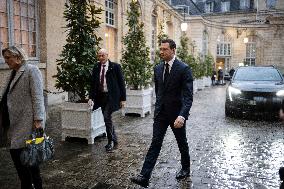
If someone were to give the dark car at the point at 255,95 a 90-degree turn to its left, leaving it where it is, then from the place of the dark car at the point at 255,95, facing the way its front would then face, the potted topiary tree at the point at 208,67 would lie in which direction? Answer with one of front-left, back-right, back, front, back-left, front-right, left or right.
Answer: left

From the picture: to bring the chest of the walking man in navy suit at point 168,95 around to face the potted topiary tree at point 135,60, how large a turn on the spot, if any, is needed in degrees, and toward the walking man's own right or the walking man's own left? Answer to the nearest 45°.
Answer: approximately 135° to the walking man's own right

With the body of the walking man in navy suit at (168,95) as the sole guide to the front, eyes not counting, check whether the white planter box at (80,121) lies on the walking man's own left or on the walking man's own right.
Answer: on the walking man's own right

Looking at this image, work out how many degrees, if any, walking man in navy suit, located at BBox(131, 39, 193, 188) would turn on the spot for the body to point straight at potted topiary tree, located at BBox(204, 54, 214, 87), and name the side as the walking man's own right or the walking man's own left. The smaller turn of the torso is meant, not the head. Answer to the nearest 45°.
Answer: approximately 135° to the walking man's own right

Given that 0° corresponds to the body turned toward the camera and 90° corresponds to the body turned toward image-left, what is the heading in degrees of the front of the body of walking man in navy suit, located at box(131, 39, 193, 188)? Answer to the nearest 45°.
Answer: approximately 45°
